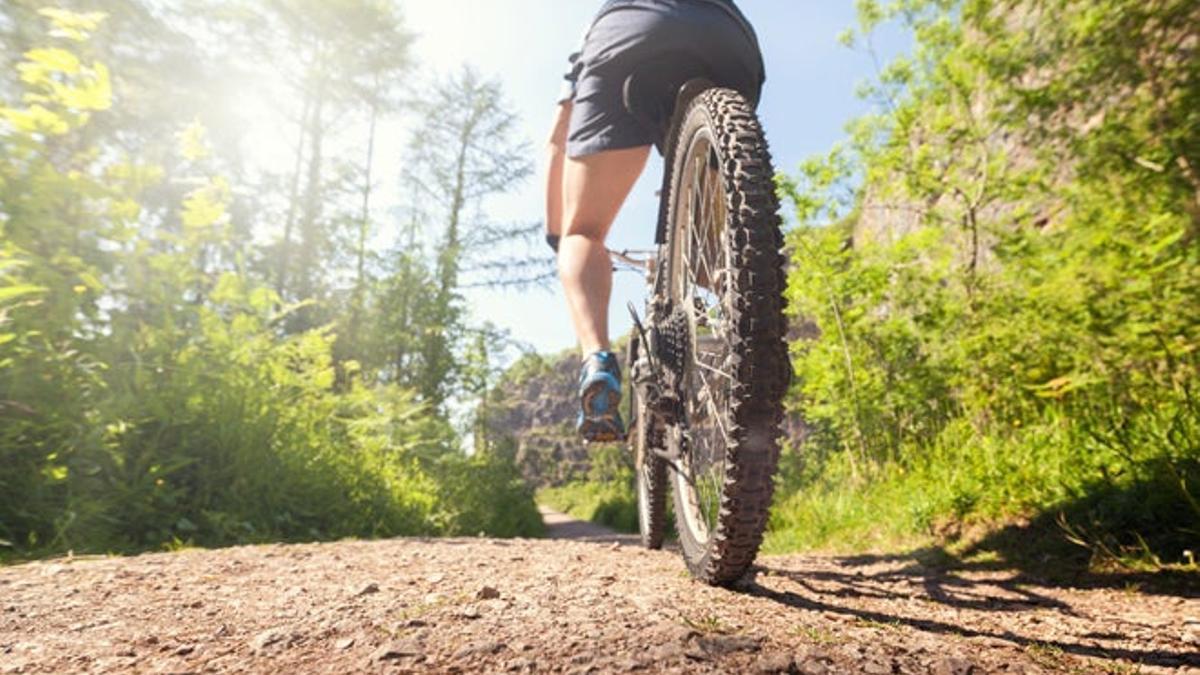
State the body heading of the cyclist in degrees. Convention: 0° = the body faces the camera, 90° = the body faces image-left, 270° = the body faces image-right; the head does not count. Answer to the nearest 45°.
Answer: approximately 180°

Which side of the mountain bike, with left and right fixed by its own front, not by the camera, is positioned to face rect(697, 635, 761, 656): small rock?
back

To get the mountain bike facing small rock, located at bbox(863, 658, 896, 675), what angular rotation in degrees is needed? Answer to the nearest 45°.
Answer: approximately 180°

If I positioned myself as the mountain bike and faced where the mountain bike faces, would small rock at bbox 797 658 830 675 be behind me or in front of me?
behind

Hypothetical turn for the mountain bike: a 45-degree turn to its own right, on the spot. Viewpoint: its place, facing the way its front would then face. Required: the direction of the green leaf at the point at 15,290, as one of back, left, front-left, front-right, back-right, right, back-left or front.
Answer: back-left

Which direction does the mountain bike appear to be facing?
away from the camera

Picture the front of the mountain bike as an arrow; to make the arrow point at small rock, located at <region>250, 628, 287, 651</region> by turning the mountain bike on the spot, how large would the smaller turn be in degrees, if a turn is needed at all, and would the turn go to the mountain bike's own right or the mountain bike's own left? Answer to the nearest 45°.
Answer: approximately 135° to the mountain bike's own left

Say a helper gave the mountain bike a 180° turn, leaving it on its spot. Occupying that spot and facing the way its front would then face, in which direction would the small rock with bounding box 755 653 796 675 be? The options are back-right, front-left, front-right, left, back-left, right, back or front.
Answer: front

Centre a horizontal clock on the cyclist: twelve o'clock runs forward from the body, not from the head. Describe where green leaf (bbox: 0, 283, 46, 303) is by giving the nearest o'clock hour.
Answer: The green leaf is roughly at 9 o'clock from the cyclist.
